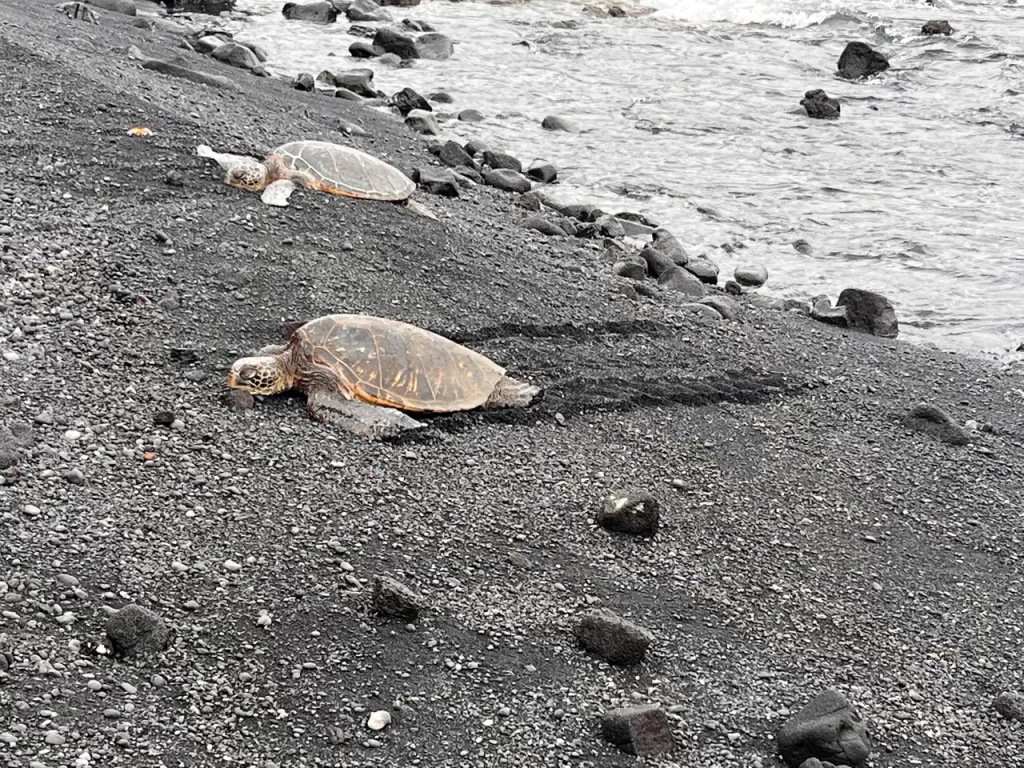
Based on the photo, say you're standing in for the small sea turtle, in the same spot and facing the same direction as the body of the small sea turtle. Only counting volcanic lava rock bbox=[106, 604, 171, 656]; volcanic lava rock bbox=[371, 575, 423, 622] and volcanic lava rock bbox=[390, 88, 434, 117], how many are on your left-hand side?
2

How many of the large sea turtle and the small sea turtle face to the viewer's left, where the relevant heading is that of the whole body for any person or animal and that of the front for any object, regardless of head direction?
2

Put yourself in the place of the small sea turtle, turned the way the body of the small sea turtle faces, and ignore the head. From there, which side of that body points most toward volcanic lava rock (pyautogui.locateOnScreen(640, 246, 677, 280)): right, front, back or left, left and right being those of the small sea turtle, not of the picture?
back

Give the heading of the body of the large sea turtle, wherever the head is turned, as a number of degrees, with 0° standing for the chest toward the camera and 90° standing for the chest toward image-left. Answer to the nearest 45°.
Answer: approximately 90°

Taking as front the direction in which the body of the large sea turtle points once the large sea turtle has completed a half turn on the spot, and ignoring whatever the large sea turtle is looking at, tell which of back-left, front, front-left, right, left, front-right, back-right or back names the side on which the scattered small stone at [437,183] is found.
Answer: left

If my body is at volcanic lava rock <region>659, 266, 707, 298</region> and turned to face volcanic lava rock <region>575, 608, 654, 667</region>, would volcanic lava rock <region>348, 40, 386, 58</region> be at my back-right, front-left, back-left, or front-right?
back-right

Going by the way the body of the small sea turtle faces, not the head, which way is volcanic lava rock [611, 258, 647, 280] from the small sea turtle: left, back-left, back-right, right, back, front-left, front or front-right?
back

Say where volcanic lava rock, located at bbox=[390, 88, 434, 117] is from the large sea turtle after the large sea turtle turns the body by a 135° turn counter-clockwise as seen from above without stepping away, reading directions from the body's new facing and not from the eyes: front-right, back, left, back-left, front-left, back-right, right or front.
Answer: back-left

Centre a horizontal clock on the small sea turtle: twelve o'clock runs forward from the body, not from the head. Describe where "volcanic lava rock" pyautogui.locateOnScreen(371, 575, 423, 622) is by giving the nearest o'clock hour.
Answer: The volcanic lava rock is roughly at 9 o'clock from the small sea turtle.

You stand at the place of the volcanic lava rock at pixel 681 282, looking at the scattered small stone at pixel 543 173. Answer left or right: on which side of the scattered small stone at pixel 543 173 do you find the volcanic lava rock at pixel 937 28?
right

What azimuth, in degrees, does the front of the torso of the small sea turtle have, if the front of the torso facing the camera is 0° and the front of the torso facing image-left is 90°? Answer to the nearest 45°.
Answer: approximately 90°

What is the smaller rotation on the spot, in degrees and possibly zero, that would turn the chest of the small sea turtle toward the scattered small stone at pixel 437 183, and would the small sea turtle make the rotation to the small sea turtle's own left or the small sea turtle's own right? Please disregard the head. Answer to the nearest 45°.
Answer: approximately 135° to the small sea turtle's own right

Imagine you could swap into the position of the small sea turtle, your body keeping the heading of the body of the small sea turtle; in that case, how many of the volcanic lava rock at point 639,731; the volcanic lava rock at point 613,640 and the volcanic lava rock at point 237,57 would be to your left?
2
